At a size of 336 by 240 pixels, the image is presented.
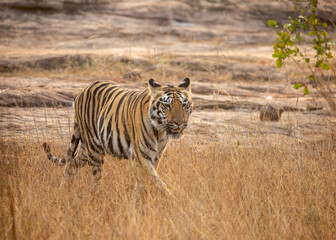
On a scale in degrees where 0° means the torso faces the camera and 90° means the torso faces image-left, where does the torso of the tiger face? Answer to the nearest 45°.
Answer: approximately 315°
